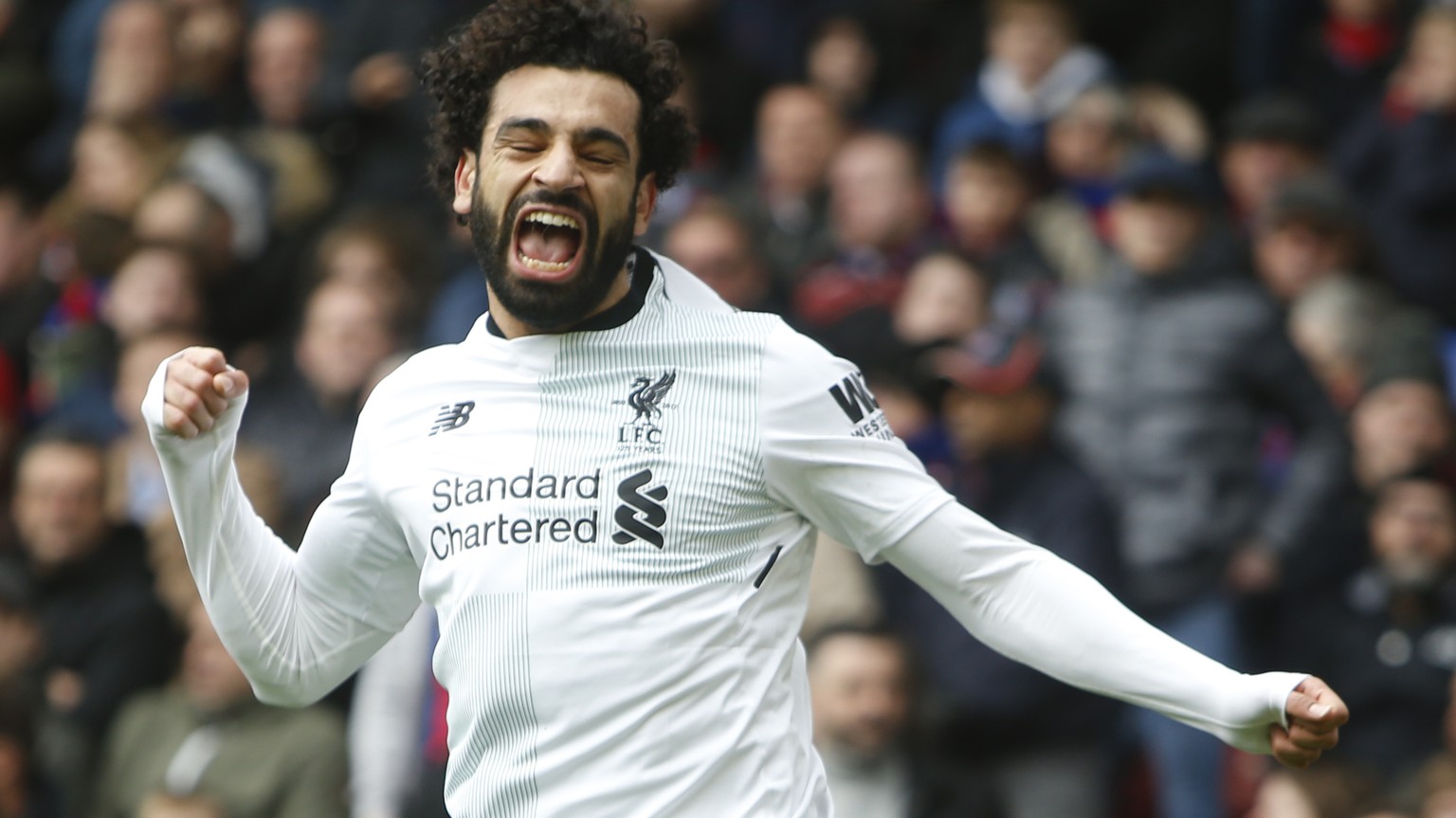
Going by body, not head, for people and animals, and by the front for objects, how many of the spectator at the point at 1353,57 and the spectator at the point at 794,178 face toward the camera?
2

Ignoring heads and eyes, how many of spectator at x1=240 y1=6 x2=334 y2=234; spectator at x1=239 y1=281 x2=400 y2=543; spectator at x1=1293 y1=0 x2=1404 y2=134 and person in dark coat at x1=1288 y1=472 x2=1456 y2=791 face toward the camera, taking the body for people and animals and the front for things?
4

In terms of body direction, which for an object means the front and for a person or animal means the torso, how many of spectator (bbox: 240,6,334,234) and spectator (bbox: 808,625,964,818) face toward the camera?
2

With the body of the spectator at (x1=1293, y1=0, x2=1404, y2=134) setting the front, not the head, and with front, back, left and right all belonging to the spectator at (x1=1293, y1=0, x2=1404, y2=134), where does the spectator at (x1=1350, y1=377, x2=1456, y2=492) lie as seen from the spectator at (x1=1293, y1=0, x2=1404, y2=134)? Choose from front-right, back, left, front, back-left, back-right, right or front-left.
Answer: front

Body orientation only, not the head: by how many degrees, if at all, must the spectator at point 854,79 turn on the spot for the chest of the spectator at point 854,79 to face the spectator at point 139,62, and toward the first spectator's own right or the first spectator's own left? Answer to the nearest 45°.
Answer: approximately 45° to the first spectator's own right

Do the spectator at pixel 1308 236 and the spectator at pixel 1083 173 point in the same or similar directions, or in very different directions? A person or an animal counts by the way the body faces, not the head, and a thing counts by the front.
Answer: same or similar directions

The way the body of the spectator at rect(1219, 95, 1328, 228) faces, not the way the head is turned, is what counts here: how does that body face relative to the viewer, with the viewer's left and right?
facing the viewer and to the left of the viewer

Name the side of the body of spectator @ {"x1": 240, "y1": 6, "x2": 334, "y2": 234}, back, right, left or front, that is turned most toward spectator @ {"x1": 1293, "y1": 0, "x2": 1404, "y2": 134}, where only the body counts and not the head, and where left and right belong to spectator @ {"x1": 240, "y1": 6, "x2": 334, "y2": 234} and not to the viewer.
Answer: left

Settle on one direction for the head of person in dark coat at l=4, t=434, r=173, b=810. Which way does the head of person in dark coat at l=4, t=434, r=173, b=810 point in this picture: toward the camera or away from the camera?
toward the camera

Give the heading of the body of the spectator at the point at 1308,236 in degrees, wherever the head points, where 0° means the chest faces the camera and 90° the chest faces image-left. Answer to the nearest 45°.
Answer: approximately 45°

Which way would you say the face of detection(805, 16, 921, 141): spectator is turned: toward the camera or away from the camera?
toward the camera

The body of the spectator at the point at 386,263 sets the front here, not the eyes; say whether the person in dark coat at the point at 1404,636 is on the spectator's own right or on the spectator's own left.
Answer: on the spectator's own left

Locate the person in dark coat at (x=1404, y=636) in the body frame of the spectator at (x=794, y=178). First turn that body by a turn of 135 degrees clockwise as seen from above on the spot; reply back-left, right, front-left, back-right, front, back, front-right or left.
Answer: back

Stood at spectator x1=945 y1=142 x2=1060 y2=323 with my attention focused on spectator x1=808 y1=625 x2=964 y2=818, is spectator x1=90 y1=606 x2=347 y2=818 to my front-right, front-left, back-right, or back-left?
front-right
